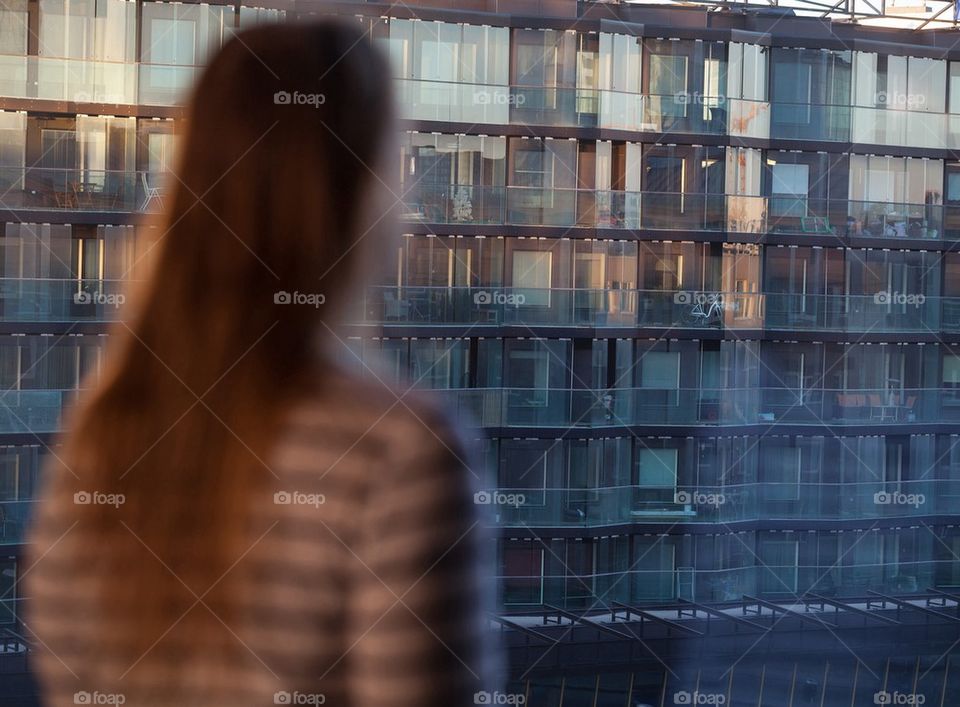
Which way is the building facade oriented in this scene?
toward the camera
